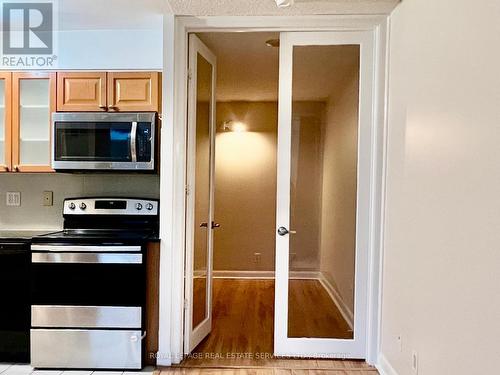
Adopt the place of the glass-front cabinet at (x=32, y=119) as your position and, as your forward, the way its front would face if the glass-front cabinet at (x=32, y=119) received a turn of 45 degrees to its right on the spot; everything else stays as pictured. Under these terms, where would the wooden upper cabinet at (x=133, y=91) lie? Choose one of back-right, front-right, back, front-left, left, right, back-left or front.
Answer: left

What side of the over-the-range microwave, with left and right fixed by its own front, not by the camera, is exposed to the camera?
front

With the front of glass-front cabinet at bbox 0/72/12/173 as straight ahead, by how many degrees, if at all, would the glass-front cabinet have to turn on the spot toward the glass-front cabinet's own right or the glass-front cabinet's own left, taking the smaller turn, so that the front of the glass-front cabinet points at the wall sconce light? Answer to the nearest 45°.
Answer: approximately 90° to the glass-front cabinet's own left

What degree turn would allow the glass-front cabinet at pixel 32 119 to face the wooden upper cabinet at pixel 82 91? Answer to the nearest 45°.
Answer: approximately 45° to its left

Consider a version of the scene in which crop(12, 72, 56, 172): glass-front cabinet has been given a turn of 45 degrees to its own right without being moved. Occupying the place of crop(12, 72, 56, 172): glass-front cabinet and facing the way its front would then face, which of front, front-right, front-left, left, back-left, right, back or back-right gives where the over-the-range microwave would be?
left

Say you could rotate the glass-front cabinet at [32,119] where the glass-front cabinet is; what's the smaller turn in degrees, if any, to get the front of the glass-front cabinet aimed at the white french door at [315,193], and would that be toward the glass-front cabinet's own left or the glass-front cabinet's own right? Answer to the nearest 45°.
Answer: approximately 45° to the glass-front cabinet's own left

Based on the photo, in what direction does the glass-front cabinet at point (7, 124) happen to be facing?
toward the camera

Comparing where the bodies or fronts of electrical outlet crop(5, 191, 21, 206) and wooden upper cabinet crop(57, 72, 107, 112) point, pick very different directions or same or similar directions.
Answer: same or similar directions

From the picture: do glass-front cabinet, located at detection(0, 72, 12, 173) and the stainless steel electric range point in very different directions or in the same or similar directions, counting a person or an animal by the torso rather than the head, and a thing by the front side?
same or similar directions

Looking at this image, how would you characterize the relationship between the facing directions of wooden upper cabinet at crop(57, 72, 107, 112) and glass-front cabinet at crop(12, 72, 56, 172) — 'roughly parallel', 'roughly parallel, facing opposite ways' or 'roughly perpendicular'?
roughly parallel

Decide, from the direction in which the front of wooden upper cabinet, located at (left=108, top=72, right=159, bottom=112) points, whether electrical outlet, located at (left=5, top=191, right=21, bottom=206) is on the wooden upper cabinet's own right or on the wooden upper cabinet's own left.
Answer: on the wooden upper cabinet's own right

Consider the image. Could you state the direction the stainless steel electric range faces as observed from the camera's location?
facing the viewer

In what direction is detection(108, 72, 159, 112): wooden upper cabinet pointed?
toward the camera
